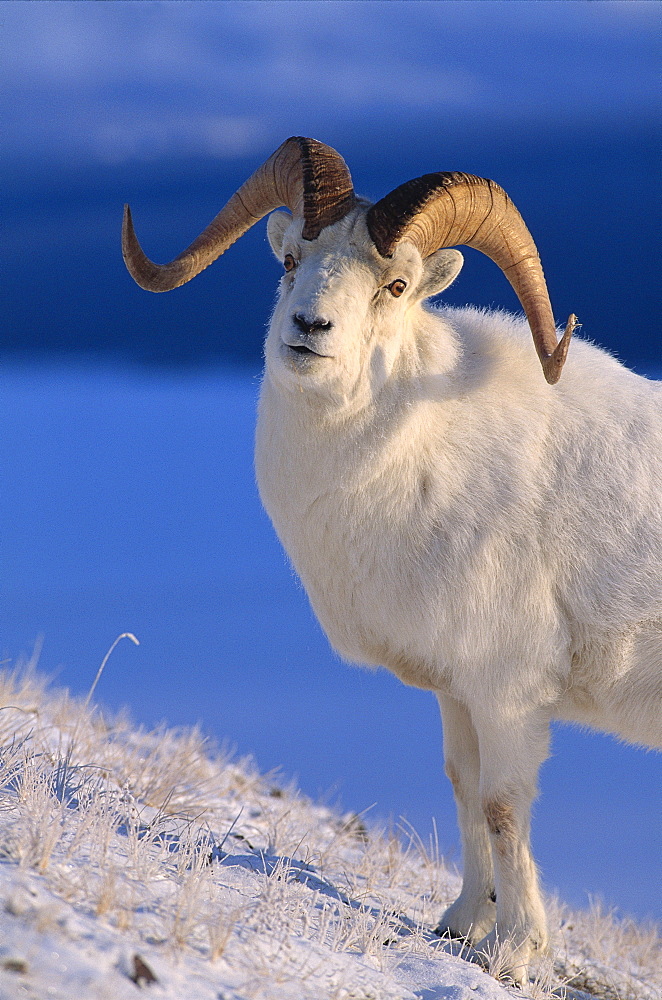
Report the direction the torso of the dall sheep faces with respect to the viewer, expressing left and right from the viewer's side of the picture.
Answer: facing the viewer and to the left of the viewer
